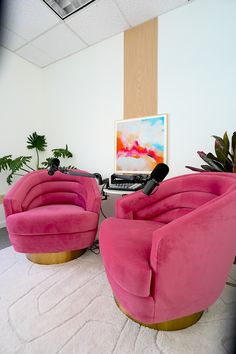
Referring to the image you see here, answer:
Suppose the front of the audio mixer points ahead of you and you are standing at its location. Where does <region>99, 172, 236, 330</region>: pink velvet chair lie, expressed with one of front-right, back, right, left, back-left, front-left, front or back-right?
front

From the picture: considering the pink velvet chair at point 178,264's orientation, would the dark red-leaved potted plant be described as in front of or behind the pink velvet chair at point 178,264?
behind

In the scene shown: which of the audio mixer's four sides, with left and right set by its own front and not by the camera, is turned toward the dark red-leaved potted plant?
left

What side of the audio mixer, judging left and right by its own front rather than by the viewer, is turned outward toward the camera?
front

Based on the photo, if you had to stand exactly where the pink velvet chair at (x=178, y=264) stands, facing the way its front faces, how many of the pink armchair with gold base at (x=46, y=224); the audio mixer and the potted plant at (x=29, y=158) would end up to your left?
0

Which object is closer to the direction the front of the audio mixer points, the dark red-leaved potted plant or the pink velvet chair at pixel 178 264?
the pink velvet chair

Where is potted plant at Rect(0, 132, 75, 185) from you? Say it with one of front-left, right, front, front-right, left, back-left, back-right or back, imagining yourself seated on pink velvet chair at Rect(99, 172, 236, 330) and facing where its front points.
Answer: right

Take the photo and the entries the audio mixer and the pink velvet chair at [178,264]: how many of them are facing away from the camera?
0

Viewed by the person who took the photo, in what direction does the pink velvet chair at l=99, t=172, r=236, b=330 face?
facing the viewer and to the left of the viewer

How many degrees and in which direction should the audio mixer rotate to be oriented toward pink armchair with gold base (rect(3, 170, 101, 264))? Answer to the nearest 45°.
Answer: approximately 45° to its right

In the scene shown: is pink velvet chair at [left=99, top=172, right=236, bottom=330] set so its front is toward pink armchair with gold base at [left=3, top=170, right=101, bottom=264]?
no
